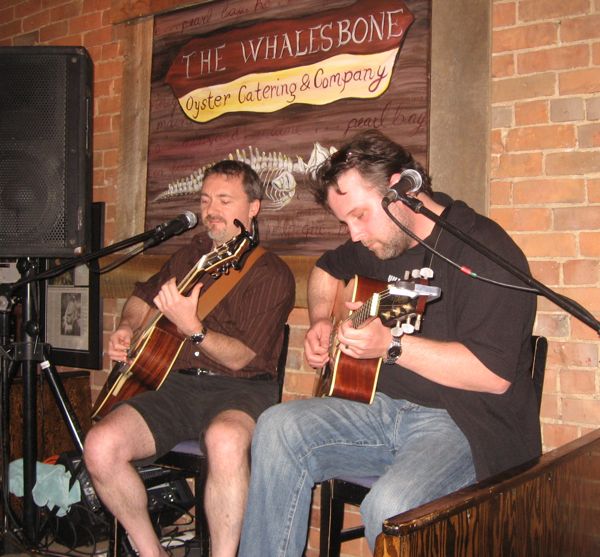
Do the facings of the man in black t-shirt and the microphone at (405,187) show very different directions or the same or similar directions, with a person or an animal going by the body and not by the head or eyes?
very different directions

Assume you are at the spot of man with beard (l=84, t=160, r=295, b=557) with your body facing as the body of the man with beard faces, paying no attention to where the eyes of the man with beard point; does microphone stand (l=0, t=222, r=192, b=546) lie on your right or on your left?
on your right

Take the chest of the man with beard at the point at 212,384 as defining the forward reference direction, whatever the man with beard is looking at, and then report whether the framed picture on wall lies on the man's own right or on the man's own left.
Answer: on the man's own right

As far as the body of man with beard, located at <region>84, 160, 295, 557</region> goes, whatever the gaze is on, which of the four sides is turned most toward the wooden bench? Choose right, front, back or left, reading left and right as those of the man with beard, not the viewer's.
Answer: left

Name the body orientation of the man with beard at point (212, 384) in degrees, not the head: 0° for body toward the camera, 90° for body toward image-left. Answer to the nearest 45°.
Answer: approximately 45°

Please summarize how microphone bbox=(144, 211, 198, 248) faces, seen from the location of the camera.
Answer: facing to the right of the viewer

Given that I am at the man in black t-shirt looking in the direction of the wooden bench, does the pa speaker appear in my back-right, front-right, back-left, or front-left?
back-right

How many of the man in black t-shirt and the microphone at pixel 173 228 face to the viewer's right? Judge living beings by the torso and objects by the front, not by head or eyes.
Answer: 1

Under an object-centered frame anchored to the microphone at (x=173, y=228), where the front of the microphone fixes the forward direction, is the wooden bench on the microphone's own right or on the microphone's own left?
on the microphone's own right
